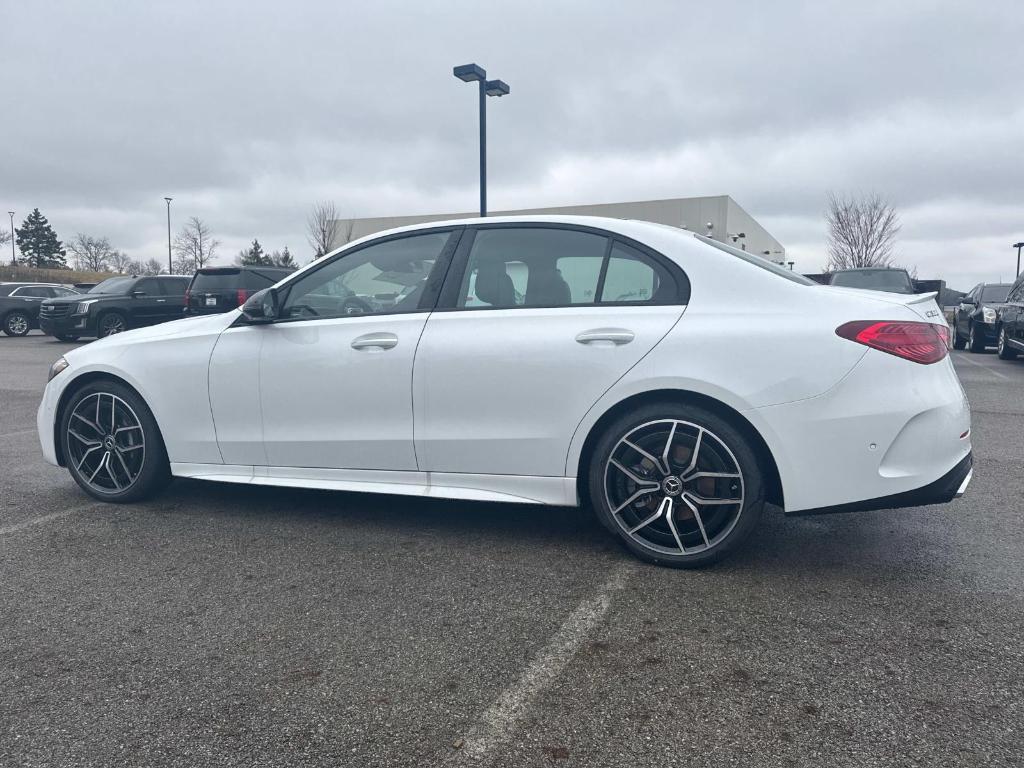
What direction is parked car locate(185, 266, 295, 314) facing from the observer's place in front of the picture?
facing away from the viewer and to the right of the viewer

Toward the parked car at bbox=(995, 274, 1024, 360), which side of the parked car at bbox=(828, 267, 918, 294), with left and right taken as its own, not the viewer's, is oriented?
left

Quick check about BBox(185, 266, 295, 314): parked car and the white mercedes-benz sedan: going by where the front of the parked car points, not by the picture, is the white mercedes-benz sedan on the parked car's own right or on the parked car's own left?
on the parked car's own right

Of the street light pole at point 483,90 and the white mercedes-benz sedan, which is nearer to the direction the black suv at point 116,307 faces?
the white mercedes-benz sedan

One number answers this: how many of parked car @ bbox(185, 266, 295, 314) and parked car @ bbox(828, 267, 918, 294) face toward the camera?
1
